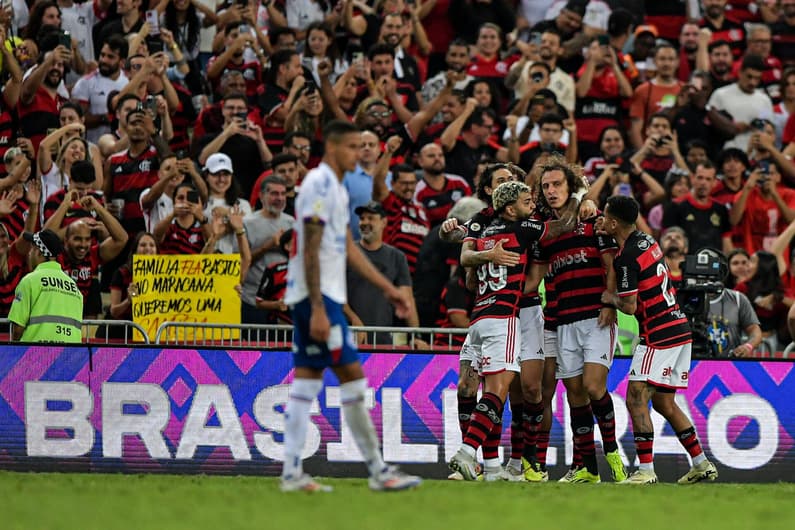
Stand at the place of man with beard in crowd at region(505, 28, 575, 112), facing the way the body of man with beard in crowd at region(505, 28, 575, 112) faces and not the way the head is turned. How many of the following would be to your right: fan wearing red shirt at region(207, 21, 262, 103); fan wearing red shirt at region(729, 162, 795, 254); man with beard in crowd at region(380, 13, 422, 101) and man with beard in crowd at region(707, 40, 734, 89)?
2

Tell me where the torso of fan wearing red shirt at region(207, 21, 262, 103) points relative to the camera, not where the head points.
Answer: toward the camera

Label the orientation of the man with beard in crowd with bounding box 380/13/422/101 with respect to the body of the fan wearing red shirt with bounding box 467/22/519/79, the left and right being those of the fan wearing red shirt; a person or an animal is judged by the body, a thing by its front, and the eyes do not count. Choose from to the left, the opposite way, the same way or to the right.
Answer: the same way

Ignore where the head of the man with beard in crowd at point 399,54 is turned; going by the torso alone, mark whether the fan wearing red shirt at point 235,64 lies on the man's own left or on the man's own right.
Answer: on the man's own right

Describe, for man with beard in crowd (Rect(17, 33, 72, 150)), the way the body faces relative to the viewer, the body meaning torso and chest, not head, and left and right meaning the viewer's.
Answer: facing the viewer and to the right of the viewer

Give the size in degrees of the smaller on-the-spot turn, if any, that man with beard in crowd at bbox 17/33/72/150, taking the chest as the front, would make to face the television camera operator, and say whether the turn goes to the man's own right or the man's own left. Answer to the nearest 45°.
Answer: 0° — they already face them

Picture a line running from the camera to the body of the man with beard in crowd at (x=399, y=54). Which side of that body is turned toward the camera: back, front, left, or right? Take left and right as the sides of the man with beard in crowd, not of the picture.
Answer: front

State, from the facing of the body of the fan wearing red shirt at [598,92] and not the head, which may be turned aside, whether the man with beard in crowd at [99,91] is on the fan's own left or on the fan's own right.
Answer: on the fan's own right

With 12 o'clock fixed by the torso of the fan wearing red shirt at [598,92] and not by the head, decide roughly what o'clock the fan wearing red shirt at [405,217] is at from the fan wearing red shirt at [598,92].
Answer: the fan wearing red shirt at [405,217] is roughly at 1 o'clock from the fan wearing red shirt at [598,92].

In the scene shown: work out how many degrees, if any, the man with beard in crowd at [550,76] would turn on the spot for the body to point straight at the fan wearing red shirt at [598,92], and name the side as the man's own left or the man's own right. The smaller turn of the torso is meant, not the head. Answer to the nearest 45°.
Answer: approximately 90° to the man's own left

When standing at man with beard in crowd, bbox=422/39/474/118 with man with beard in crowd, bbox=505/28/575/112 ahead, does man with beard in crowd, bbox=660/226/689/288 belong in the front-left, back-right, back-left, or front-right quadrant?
front-right

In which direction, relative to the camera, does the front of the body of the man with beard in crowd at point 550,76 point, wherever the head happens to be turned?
toward the camera

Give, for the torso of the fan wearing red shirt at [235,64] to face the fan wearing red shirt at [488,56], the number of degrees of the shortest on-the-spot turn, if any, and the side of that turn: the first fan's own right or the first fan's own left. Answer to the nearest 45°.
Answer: approximately 90° to the first fan's own left

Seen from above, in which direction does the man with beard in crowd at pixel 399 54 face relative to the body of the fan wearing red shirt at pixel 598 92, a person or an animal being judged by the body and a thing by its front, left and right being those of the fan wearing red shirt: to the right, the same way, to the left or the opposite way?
the same way

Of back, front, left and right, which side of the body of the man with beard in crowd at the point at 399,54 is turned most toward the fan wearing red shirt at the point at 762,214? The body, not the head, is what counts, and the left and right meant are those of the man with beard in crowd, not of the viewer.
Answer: left
